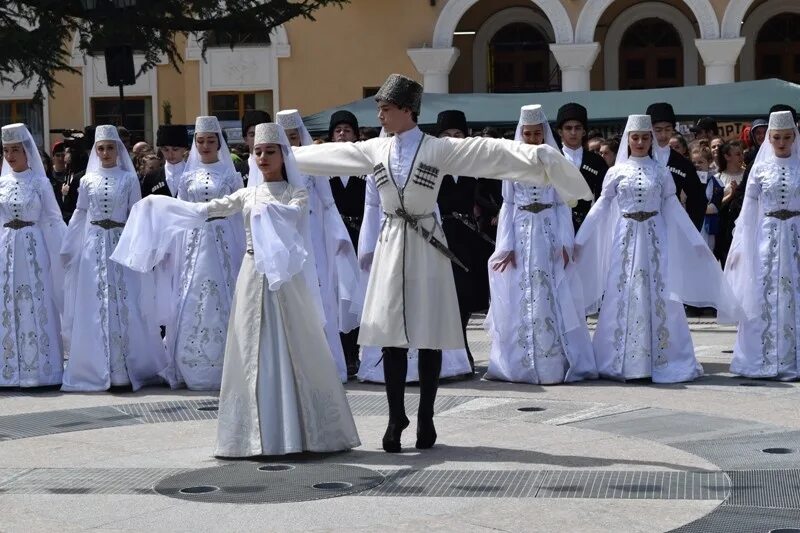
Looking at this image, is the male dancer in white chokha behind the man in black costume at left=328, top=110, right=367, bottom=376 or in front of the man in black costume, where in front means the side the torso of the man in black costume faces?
in front

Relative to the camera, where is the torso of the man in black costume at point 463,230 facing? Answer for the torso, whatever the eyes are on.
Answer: toward the camera

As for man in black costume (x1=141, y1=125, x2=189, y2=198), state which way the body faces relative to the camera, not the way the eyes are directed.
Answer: toward the camera

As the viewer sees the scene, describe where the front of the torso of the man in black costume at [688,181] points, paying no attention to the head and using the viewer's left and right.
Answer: facing the viewer

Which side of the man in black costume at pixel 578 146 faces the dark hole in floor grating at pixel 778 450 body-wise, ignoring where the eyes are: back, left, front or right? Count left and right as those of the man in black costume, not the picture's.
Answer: front

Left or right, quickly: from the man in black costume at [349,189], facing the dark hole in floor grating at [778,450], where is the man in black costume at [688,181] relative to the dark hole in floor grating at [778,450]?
left

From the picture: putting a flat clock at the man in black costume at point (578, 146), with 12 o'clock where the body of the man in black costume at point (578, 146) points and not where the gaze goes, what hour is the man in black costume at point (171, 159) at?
the man in black costume at point (171, 159) is roughly at 3 o'clock from the man in black costume at point (578, 146).

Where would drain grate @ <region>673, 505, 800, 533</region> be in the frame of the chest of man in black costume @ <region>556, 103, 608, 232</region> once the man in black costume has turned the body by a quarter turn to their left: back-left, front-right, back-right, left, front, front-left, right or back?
right

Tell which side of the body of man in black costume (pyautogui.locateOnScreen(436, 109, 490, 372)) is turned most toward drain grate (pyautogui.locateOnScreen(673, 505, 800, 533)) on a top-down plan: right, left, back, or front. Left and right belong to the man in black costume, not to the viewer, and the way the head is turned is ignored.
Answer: front

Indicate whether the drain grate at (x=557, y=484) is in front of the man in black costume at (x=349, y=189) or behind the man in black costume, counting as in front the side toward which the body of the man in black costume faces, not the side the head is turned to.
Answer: in front
